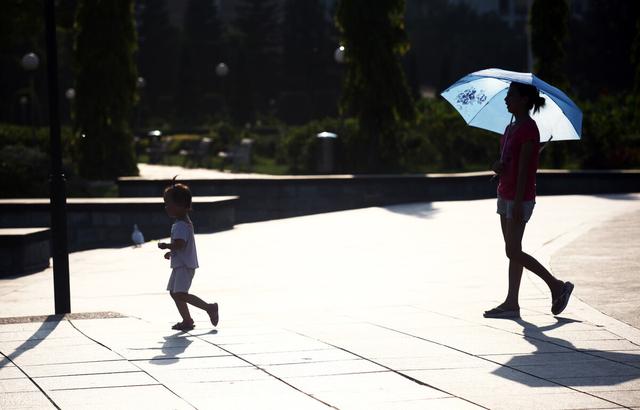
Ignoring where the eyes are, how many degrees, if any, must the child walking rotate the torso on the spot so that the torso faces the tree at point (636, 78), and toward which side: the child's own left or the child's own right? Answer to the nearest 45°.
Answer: approximately 135° to the child's own right

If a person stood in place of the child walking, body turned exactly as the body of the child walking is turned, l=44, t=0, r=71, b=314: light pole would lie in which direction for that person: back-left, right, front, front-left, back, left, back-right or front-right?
front-right

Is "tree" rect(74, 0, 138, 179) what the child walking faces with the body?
no

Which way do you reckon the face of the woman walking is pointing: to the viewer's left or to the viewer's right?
to the viewer's left

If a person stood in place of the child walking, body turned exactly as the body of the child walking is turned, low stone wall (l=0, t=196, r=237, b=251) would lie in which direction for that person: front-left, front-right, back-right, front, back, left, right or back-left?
right

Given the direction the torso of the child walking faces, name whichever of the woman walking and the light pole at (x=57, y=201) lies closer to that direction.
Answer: the light pole

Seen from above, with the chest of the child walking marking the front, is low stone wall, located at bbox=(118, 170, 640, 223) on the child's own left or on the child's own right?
on the child's own right

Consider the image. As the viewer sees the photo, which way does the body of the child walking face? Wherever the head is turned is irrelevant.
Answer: to the viewer's left

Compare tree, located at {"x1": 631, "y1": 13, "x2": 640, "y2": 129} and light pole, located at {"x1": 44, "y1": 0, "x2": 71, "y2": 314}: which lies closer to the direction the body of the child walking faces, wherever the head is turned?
the light pole

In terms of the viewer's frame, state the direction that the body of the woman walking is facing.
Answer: to the viewer's left

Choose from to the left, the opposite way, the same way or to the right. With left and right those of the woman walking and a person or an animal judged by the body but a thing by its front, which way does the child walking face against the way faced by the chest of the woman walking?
the same way

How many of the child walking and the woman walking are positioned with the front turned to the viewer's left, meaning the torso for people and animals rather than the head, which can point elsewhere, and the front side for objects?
2

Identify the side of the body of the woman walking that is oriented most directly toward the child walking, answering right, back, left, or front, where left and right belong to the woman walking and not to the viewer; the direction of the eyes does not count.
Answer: front

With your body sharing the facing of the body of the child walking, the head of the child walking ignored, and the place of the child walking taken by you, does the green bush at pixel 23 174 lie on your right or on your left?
on your right

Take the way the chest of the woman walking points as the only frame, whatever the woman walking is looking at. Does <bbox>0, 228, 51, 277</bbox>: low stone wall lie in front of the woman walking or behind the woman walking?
in front

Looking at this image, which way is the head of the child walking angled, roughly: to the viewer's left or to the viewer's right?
to the viewer's left

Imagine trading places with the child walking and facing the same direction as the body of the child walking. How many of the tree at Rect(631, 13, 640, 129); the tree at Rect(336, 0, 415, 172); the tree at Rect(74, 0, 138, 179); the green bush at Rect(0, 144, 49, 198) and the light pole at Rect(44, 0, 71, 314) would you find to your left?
0

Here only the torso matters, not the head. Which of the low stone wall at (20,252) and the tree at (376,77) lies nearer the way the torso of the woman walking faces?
the low stone wall
